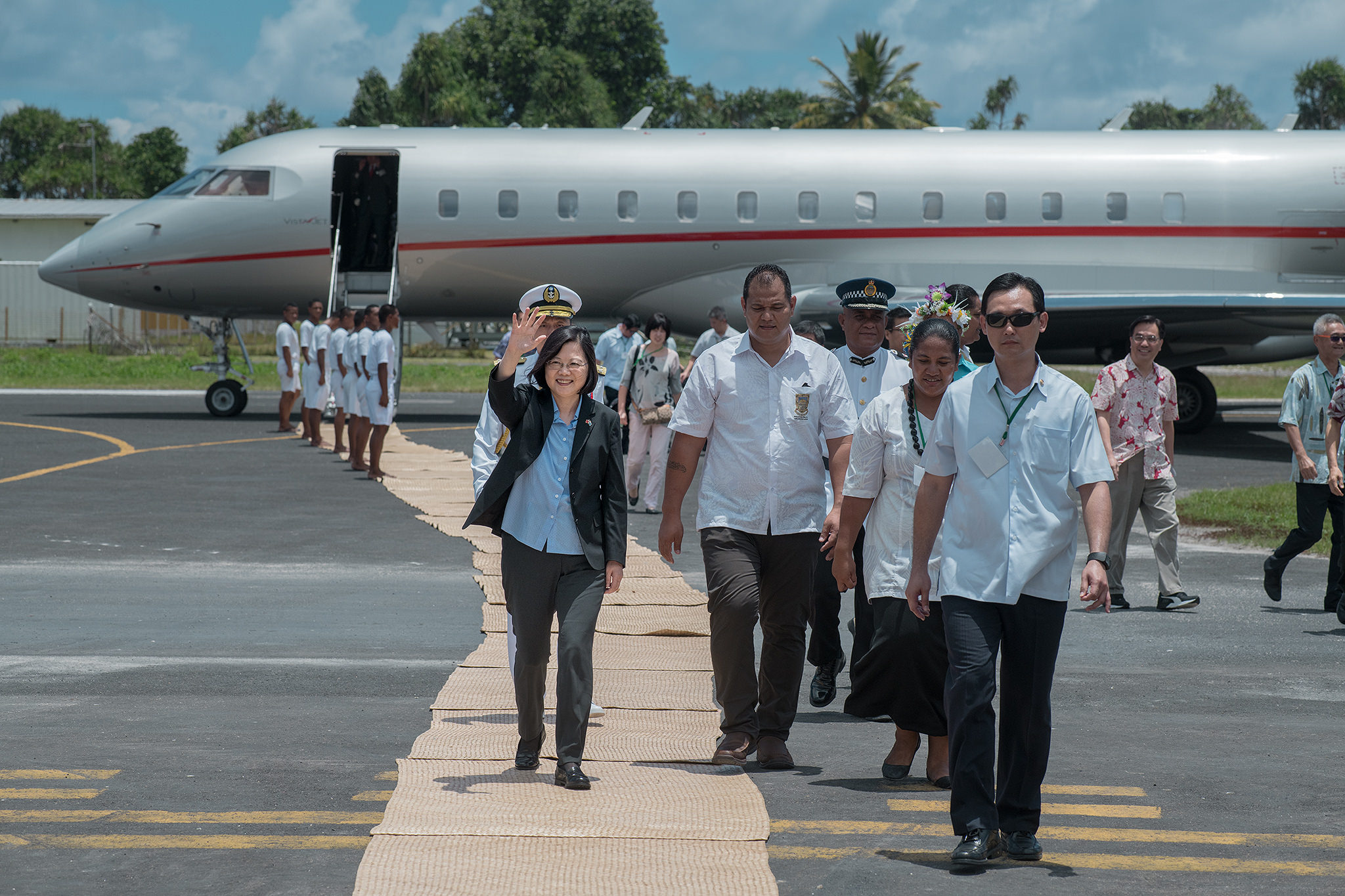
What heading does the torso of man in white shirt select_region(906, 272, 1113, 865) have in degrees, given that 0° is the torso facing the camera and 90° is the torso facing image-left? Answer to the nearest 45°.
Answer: approximately 0°

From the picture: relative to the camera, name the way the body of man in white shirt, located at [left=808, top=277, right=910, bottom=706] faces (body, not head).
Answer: toward the camera

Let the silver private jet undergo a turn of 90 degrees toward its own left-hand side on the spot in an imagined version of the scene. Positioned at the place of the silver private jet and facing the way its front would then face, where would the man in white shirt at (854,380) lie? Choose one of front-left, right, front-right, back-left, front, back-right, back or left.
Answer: front

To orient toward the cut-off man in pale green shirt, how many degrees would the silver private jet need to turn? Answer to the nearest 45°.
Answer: approximately 90° to its left

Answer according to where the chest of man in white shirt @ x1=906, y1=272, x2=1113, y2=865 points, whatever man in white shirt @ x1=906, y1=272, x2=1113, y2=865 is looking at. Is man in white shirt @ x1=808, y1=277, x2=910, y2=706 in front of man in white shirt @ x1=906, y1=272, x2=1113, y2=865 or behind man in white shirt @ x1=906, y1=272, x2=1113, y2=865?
behind

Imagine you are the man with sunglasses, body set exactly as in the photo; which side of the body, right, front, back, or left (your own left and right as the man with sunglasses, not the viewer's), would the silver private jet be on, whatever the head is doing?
back

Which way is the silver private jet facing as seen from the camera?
to the viewer's left

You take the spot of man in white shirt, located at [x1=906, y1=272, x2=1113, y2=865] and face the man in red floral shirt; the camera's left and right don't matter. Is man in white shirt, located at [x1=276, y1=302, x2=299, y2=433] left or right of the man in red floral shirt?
left

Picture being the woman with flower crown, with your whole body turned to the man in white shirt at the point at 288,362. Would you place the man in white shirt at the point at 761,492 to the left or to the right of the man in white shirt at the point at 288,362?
left

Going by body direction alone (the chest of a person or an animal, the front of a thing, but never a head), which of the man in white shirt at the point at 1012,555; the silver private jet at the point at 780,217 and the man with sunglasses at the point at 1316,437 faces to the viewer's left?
the silver private jet

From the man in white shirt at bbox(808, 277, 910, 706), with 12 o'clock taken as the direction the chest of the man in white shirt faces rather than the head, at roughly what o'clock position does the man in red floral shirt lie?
The man in red floral shirt is roughly at 7 o'clock from the man in white shirt.
